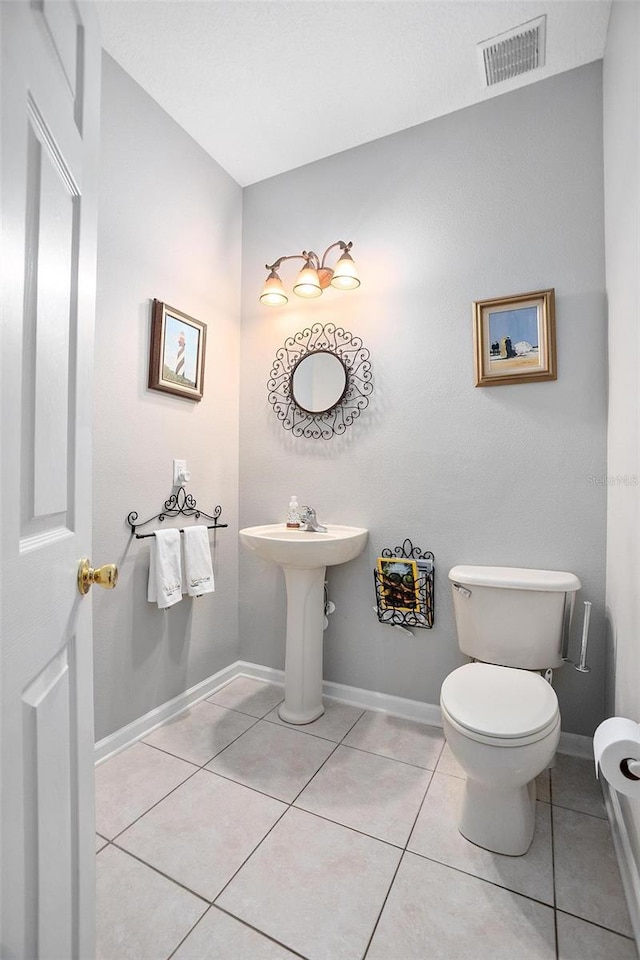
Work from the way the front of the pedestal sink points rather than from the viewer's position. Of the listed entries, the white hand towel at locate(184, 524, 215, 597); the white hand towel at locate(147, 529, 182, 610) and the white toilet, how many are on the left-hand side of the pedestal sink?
1

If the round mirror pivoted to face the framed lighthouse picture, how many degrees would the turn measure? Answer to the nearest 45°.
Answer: approximately 45° to its right

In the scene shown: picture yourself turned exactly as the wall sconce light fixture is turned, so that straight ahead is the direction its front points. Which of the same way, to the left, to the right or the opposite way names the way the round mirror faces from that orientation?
the same way

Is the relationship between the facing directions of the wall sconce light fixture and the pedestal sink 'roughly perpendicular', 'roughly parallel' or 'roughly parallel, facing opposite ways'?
roughly parallel

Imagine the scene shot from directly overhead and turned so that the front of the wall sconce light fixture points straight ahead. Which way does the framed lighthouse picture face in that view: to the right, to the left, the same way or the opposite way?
to the left

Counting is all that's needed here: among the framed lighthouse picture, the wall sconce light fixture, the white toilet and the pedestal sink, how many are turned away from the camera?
0

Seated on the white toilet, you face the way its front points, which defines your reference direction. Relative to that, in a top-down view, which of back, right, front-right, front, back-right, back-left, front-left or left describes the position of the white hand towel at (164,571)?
right

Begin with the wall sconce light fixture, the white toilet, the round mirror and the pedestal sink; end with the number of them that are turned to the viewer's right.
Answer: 0

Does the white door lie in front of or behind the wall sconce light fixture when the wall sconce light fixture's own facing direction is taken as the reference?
in front

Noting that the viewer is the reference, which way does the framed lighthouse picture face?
facing the viewer and to the right of the viewer

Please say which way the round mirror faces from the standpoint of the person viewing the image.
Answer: facing the viewer and to the left of the viewer

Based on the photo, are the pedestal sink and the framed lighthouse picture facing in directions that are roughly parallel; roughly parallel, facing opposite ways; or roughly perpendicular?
roughly perpendicular

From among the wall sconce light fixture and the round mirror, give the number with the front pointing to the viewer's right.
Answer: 0

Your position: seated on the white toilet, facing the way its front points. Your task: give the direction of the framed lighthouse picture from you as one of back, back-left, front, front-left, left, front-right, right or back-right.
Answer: right

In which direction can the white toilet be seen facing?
toward the camera

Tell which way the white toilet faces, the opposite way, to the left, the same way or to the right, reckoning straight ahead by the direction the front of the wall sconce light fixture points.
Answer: the same way
